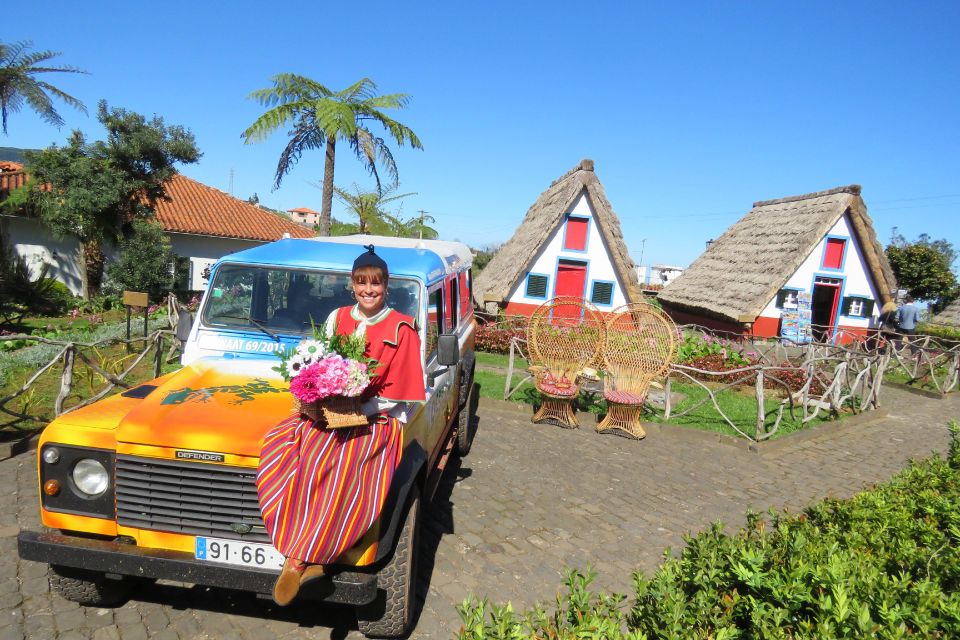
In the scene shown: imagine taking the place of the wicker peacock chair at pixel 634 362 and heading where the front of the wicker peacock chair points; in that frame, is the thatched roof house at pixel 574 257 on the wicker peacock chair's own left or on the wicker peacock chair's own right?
on the wicker peacock chair's own right

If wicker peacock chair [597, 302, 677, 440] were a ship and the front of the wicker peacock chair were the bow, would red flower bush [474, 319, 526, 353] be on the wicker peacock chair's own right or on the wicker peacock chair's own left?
on the wicker peacock chair's own right

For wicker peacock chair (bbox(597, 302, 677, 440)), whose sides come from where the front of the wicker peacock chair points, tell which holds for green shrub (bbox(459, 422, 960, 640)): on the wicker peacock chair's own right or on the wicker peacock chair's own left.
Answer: on the wicker peacock chair's own left

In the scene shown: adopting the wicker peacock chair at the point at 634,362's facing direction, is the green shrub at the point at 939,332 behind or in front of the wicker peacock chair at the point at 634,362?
behind

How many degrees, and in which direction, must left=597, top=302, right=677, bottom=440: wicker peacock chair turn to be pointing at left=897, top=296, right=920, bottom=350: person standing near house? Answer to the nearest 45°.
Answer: approximately 180°

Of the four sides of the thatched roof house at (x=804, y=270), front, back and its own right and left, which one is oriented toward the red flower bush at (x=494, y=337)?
right
